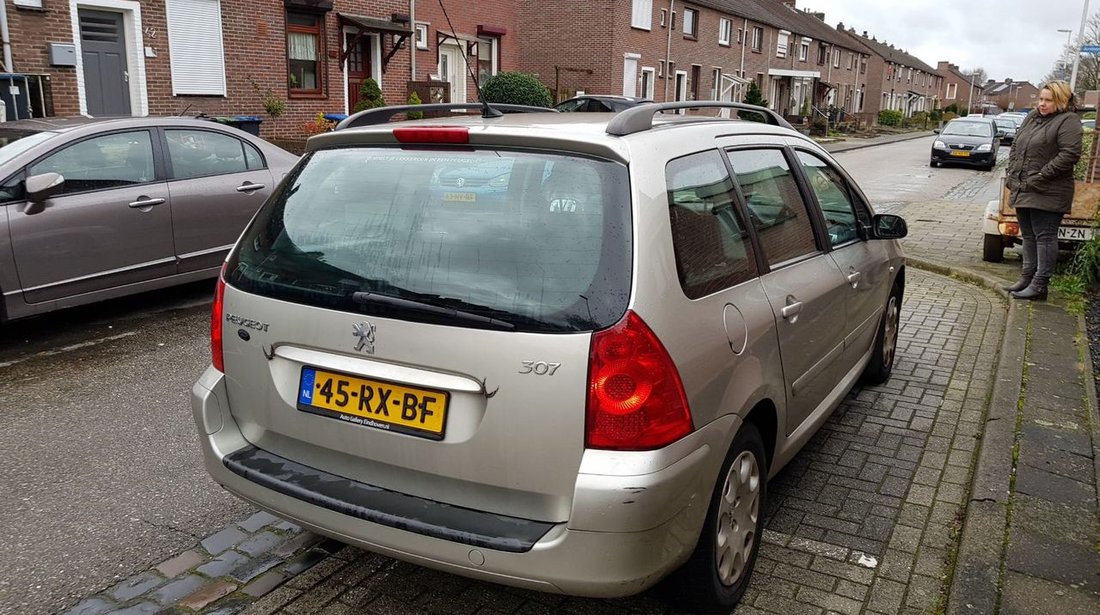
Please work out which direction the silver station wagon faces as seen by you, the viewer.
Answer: facing away from the viewer and to the right of the viewer

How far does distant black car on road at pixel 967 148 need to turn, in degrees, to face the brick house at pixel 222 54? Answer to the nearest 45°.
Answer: approximately 45° to its right

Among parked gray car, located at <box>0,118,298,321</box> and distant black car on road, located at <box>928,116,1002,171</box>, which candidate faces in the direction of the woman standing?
the distant black car on road

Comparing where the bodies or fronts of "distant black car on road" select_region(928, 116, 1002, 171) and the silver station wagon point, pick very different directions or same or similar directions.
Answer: very different directions

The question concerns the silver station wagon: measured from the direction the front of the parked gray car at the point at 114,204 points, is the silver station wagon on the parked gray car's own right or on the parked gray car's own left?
on the parked gray car's own left

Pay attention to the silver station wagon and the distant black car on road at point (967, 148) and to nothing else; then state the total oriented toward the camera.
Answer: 1

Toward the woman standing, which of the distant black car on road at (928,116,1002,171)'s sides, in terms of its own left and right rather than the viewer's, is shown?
front

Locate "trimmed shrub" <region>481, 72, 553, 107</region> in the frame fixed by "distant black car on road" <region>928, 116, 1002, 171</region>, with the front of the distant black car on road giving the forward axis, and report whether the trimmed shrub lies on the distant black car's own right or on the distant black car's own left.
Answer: on the distant black car's own right

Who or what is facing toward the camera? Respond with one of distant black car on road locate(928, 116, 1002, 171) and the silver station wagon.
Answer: the distant black car on road

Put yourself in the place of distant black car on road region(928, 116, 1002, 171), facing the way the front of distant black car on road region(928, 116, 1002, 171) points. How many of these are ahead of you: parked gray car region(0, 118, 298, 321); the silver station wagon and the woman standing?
3

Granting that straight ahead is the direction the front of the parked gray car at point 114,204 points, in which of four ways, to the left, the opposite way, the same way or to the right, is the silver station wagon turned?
the opposite way

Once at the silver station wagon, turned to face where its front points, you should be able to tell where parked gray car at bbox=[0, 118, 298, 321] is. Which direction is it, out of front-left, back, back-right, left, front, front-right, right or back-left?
left

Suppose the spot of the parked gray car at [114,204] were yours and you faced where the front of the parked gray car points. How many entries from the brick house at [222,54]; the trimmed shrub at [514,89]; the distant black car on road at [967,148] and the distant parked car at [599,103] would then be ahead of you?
0

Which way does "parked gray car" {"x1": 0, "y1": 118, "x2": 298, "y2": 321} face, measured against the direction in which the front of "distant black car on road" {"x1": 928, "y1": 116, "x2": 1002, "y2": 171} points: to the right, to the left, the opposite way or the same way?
the same way

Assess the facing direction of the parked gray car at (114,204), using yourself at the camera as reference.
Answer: facing the viewer and to the left of the viewer

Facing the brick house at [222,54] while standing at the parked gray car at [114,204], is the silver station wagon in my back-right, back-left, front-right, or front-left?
back-right

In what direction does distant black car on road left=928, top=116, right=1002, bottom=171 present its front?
toward the camera

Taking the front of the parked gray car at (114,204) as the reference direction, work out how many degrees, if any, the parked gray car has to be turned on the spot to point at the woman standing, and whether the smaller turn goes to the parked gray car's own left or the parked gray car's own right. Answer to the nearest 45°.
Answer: approximately 135° to the parked gray car's own left

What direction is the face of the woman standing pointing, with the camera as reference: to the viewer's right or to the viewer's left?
to the viewer's left

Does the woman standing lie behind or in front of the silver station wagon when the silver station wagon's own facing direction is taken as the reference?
in front
